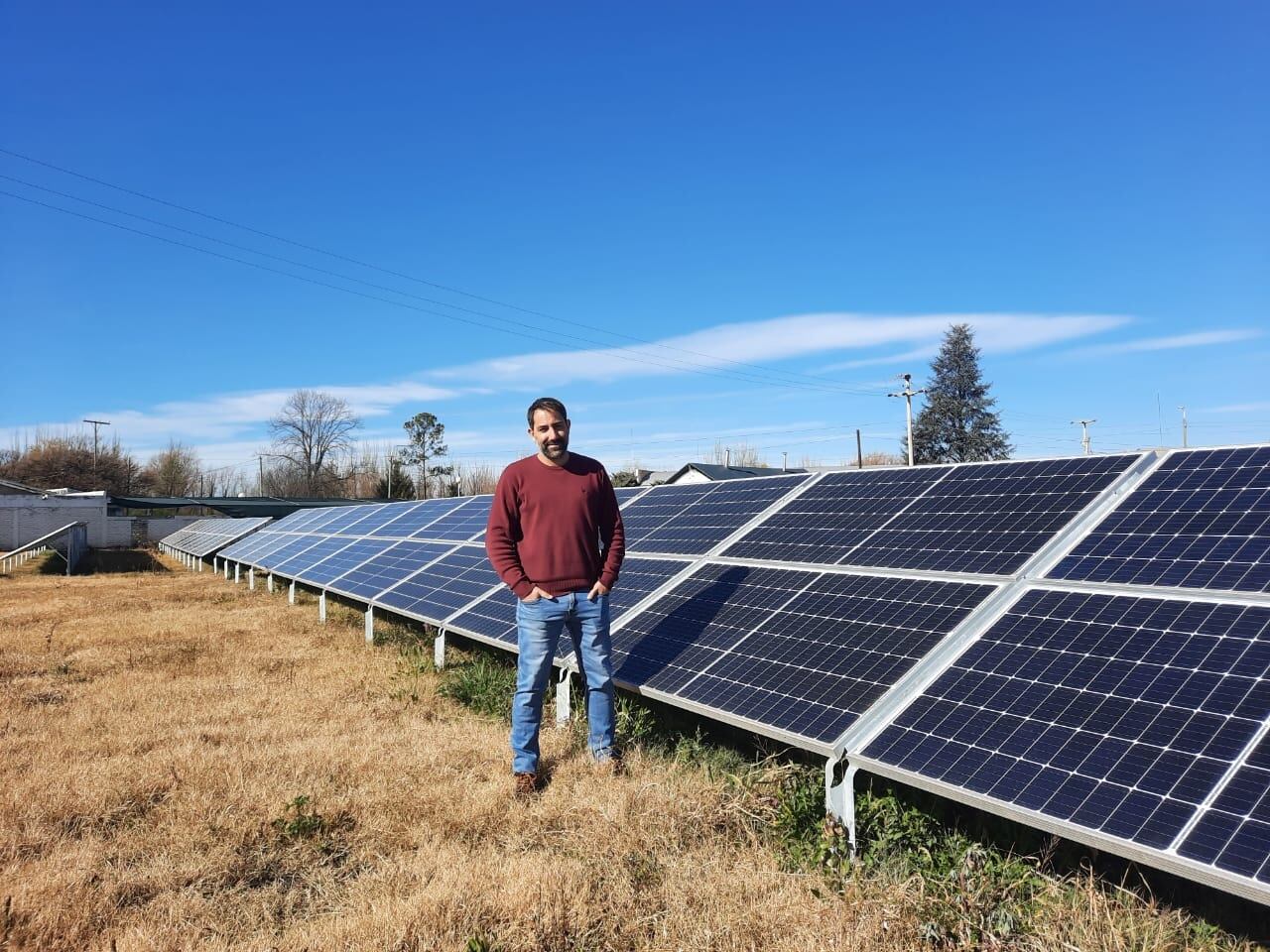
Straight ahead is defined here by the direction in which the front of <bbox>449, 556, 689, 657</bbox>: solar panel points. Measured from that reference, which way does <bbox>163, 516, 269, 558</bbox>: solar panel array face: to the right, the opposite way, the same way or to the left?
the same way

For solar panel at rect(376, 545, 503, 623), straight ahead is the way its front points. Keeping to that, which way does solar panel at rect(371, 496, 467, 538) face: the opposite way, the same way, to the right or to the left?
the same way

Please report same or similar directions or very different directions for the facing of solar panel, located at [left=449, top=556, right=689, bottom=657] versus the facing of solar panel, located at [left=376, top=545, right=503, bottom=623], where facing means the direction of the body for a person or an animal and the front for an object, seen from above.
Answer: same or similar directions

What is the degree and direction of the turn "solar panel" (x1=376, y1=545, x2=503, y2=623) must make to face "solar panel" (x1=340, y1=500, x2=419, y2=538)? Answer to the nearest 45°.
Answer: approximately 135° to its right

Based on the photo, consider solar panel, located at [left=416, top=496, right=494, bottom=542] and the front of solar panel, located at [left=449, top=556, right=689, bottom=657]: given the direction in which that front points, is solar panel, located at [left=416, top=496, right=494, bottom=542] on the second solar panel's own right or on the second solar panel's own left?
on the second solar panel's own right

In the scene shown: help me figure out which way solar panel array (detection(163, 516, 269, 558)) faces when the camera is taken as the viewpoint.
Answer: facing the viewer and to the left of the viewer

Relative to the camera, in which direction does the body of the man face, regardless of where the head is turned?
toward the camera

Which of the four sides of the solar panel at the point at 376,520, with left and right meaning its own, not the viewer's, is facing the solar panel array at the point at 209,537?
right

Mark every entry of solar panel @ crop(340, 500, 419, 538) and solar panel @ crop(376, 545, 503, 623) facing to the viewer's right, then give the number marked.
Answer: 0

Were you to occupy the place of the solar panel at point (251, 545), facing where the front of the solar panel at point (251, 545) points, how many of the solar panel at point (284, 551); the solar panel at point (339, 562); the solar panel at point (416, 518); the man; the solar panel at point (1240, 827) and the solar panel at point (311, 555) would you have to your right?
0

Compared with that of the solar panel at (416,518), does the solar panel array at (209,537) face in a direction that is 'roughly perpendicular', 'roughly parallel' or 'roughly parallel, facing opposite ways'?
roughly parallel

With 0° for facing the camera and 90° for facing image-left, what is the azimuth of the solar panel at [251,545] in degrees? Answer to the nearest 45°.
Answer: approximately 45°
